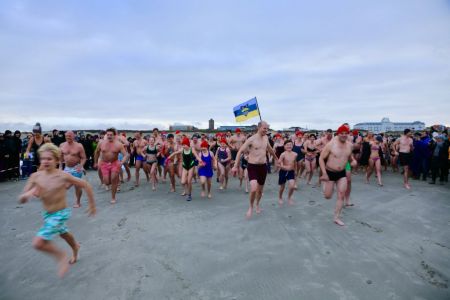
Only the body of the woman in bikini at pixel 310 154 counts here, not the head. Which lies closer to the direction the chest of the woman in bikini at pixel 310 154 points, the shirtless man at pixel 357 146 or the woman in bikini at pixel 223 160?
the woman in bikini

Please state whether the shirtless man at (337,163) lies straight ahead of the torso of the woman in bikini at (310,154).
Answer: yes

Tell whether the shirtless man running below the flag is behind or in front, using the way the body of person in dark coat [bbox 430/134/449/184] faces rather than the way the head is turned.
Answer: in front

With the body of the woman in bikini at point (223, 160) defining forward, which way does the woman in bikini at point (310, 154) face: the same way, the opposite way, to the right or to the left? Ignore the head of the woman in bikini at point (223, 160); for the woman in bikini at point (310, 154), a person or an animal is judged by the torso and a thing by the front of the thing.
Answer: the same way

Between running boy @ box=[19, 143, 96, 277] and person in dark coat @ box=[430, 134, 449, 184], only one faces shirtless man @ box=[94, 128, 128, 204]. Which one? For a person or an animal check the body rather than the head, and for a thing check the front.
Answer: the person in dark coat

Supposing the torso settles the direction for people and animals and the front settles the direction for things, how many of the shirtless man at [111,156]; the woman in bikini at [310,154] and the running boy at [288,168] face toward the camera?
3

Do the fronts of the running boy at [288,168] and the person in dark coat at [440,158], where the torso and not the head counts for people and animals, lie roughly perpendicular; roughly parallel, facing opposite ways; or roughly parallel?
roughly perpendicular

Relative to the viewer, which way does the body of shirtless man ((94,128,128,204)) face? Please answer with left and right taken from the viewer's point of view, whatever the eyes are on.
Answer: facing the viewer

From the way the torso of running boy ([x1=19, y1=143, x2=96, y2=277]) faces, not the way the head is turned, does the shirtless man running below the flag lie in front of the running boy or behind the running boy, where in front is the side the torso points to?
behind

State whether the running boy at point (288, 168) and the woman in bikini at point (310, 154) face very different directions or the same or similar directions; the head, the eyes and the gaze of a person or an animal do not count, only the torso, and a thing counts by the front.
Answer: same or similar directions

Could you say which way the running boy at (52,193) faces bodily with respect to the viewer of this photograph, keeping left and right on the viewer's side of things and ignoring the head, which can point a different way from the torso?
facing the viewer and to the left of the viewer

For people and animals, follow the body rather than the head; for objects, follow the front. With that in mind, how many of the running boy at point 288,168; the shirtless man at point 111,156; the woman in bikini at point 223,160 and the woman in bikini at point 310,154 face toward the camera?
4

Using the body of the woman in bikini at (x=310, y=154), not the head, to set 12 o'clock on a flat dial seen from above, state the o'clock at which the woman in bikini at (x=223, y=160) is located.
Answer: the woman in bikini at (x=223, y=160) is roughly at 2 o'clock from the woman in bikini at (x=310, y=154).

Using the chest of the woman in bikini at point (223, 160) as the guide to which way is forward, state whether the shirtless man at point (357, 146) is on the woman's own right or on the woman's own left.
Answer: on the woman's own left

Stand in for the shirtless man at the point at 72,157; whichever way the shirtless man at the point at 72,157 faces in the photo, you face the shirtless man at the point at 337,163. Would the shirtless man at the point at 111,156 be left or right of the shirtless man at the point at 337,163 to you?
left

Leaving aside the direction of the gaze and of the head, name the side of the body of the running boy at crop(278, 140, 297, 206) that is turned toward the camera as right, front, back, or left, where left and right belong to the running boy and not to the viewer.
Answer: front

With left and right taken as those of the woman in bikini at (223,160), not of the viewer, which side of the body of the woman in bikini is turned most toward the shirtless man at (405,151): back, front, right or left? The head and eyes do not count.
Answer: left

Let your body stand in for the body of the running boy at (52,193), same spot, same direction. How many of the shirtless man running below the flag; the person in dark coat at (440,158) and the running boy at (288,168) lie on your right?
0

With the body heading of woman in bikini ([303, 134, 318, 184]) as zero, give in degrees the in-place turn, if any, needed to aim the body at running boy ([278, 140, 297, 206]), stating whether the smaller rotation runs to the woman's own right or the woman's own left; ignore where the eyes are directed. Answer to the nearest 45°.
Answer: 0° — they already face them
